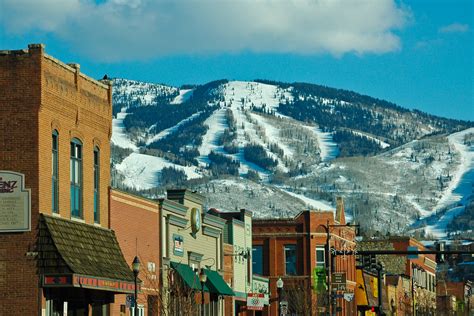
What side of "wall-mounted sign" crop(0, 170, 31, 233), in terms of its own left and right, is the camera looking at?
front
